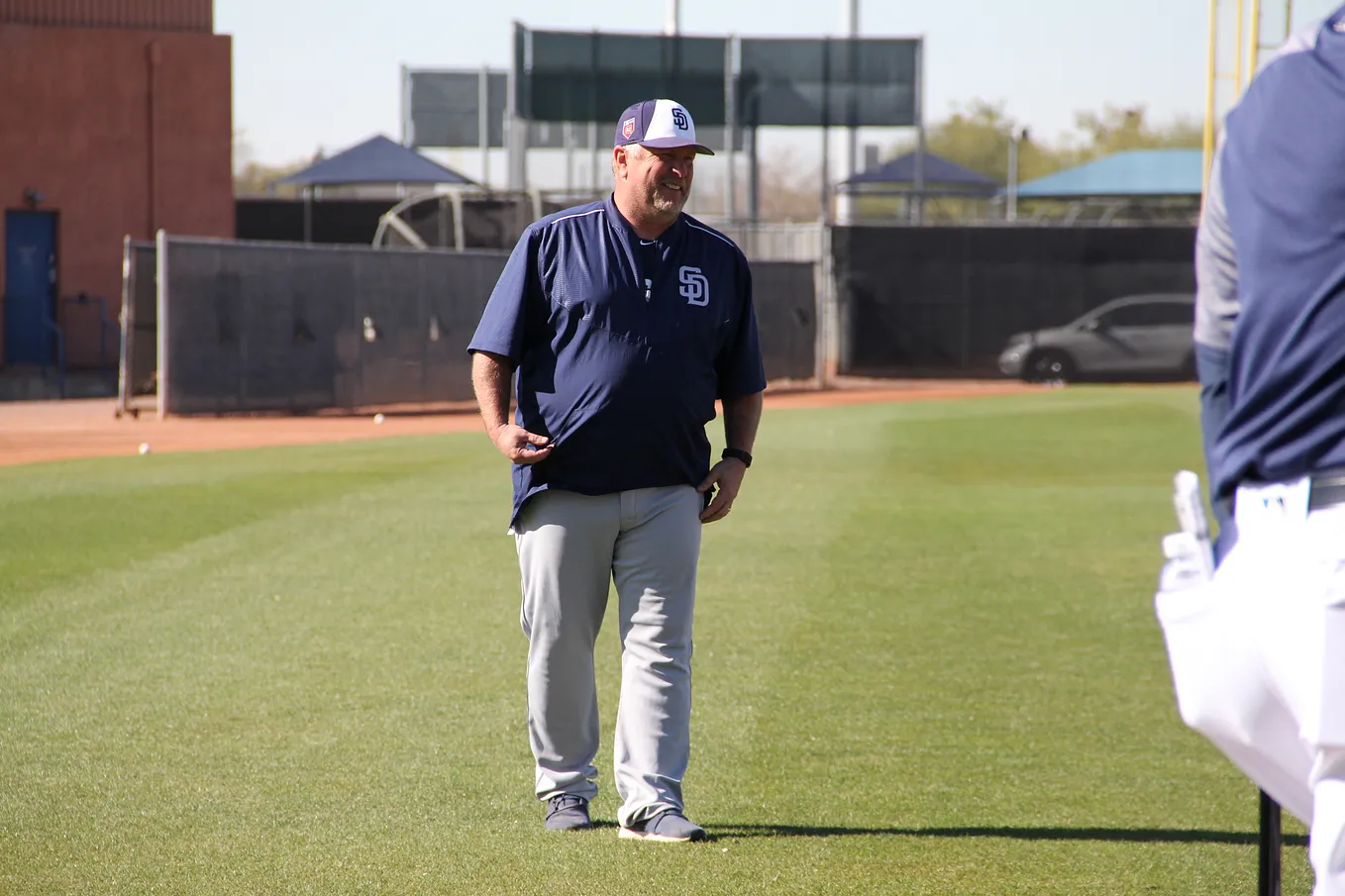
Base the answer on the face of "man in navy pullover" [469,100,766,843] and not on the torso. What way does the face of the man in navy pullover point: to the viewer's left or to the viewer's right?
to the viewer's right

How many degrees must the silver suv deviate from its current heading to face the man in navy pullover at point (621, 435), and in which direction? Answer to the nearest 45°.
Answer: approximately 90° to its left

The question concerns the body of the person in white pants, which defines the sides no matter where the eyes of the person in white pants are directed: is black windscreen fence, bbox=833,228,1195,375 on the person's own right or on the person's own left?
on the person's own left

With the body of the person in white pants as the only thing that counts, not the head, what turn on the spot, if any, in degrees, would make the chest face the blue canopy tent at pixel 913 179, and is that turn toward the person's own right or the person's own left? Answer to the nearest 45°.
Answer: approximately 45° to the person's own left

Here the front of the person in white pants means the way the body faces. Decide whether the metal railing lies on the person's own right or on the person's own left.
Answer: on the person's own left

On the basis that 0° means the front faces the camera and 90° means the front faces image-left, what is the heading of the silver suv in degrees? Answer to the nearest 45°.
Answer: approximately 90°

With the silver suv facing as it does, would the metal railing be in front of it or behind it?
in front

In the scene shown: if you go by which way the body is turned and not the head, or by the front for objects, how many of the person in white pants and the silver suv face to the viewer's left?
1

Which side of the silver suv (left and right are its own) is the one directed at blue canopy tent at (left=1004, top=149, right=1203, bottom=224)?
right

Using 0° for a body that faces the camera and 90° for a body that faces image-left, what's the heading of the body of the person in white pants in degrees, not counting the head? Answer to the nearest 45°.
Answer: approximately 225°

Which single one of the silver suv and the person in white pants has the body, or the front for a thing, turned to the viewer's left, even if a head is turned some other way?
the silver suv

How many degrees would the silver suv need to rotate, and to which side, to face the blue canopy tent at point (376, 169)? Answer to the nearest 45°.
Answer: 0° — it already faces it
